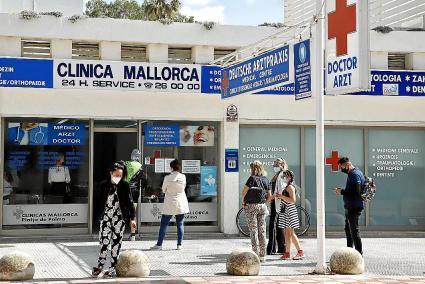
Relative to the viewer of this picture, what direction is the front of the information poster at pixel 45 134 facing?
facing the viewer

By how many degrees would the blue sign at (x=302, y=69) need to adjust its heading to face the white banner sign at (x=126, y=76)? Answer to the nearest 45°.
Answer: approximately 90° to its right

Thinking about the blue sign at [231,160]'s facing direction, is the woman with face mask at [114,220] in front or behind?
in front

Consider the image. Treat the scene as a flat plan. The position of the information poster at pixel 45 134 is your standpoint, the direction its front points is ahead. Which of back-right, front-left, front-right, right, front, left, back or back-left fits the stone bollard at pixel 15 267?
front

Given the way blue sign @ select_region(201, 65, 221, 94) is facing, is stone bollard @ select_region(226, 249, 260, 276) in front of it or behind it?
in front

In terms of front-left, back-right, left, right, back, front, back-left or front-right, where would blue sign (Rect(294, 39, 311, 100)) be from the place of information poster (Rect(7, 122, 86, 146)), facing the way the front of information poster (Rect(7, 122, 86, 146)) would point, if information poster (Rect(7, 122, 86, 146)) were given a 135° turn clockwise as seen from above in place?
back

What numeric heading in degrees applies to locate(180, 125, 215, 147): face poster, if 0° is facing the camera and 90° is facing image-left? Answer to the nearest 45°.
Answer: approximately 0°

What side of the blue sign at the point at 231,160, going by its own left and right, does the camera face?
front
